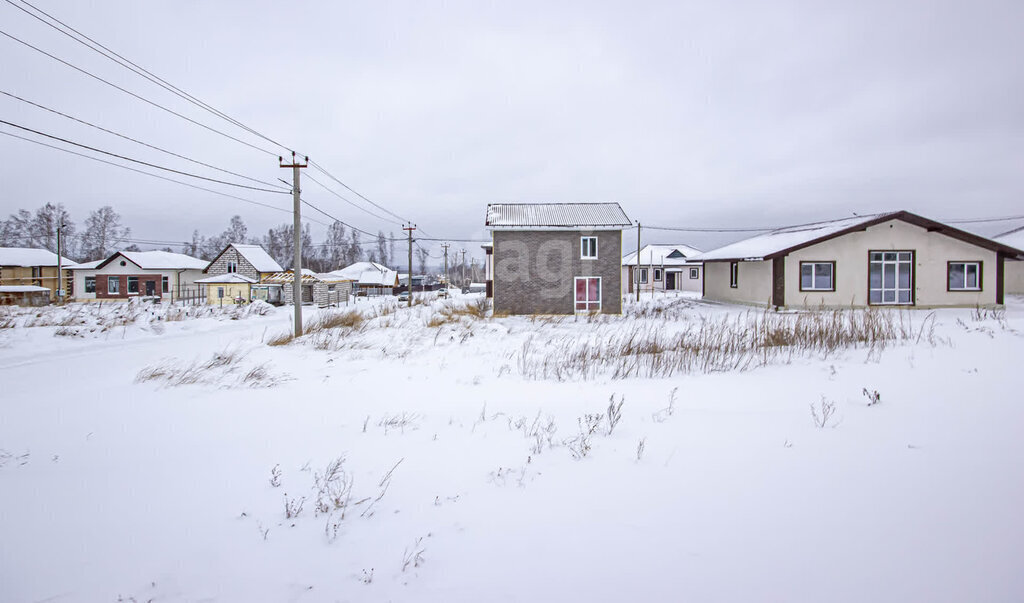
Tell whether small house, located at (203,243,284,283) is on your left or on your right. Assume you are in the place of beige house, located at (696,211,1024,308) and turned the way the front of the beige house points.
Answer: on your right

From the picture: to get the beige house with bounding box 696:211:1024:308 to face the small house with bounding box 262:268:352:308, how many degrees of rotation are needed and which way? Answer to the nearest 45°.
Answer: approximately 90° to its right

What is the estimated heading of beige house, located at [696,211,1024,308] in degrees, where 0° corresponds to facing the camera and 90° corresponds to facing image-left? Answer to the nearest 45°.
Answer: approximately 0°

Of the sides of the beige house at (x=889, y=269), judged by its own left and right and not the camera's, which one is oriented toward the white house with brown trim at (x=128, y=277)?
right

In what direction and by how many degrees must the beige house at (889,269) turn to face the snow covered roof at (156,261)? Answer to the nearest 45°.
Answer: approximately 90° to its right

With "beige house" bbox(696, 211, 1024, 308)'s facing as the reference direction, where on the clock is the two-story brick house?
The two-story brick house is roughly at 2 o'clock from the beige house.

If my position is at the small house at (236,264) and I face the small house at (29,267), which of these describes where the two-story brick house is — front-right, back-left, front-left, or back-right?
back-left

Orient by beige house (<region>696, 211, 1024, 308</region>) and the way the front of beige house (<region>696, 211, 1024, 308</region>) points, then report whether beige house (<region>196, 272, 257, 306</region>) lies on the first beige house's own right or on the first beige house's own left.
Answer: on the first beige house's own right
